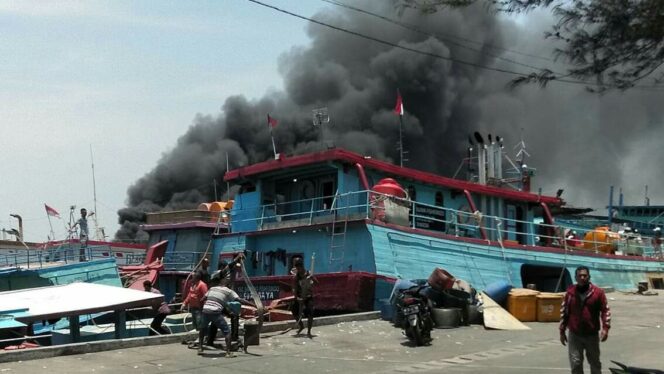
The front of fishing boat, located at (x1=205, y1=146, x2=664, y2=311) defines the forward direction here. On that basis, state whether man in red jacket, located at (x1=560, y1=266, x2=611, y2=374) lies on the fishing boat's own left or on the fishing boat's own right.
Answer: on the fishing boat's own right

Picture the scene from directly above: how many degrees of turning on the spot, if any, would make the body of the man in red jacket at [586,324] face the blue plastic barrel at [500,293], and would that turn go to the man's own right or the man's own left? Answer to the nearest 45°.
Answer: approximately 180°

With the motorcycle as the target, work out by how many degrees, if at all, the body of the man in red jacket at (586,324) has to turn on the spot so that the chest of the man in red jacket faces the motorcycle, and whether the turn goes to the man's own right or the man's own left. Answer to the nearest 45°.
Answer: approximately 135° to the man's own right

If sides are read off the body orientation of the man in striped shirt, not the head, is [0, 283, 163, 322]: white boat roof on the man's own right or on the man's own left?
on the man's own left

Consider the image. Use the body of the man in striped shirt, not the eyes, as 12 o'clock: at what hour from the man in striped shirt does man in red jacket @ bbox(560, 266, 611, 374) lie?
The man in red jacket is roughly at 3 o'clock from the man in striped shirt.
